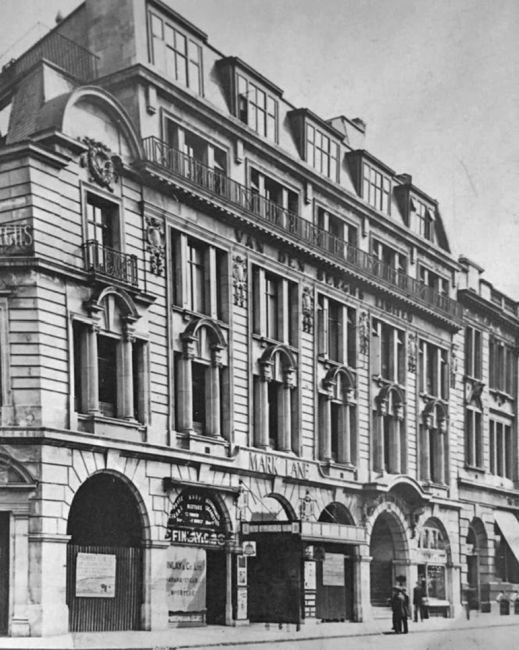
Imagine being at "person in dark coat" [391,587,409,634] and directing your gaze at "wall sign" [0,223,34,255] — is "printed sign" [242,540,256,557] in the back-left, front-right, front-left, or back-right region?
front-right

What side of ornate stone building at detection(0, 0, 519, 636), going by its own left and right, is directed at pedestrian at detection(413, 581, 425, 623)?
left

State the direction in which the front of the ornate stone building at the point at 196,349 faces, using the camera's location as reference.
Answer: facing the viewer and to the right of the viewer

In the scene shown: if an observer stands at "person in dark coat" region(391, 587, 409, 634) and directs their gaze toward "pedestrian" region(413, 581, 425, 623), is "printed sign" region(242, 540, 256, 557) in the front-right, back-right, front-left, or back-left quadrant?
back-left
